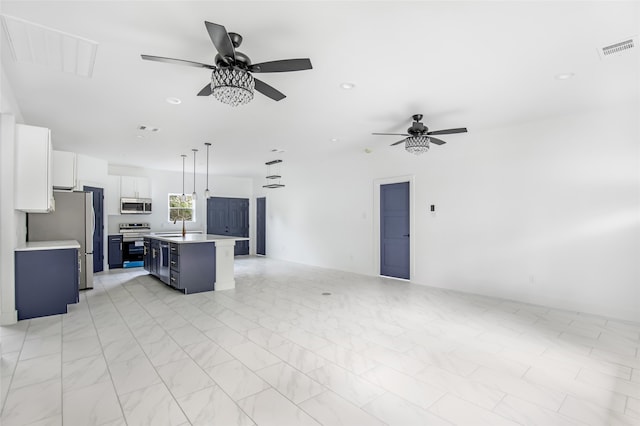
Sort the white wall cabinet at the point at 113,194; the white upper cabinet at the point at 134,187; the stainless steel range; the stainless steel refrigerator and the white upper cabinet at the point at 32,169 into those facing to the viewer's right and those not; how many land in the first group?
2

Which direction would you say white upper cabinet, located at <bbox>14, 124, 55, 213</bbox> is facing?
to the viewer's right

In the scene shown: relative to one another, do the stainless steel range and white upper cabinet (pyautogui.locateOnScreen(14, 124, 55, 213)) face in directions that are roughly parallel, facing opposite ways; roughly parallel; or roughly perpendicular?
roughly perpendicular

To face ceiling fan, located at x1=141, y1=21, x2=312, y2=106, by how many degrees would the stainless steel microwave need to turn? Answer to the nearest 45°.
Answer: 0° — it already faces it

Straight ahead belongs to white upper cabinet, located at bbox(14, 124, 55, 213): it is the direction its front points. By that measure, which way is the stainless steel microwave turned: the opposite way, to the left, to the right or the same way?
to the right

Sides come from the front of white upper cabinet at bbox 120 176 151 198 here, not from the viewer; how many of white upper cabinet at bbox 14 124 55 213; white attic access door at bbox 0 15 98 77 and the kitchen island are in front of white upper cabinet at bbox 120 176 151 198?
3

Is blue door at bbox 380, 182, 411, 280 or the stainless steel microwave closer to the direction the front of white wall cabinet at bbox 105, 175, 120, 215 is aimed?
the blue door

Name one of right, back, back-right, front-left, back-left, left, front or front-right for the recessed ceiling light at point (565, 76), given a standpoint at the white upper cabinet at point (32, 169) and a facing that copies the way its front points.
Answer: front-right

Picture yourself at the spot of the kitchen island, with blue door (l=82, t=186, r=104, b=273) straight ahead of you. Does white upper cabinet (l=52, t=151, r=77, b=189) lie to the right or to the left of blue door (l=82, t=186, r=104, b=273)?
left

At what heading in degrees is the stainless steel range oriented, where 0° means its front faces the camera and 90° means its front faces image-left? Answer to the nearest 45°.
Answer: approximately 0°
